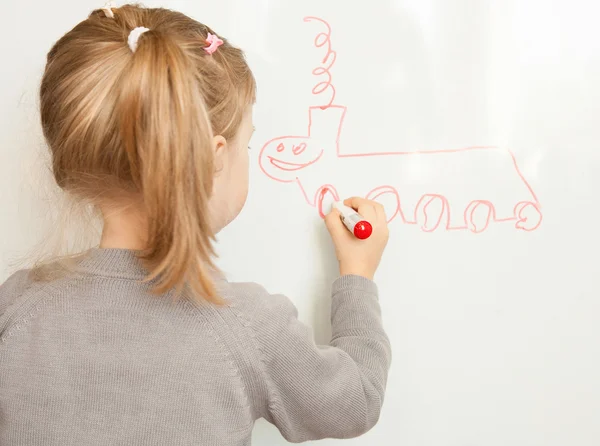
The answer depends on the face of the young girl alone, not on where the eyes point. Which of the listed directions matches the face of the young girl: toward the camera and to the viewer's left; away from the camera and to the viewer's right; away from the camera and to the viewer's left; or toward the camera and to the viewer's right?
away from the camera and to the viewer's right

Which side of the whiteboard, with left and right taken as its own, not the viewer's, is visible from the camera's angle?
front
